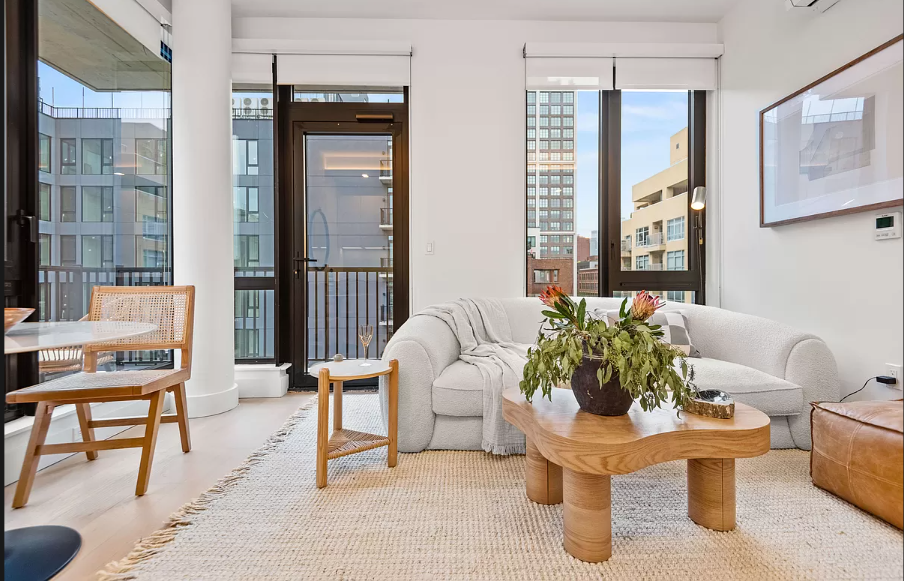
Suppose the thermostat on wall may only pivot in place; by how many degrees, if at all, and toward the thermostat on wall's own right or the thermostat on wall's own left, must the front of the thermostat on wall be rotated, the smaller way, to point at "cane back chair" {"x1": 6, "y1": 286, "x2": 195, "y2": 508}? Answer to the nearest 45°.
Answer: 0° — it already faces it

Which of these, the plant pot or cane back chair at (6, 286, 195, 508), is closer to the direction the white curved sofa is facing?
the plant pot

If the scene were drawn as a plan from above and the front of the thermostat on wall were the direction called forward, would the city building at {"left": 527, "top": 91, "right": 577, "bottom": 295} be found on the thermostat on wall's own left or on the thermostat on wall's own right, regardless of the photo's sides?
on the thermostat on wall's own right

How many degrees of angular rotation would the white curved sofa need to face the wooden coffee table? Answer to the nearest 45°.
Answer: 0° — it already faces it

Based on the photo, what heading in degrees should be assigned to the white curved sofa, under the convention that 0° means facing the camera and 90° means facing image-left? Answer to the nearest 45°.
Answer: approximately 0°

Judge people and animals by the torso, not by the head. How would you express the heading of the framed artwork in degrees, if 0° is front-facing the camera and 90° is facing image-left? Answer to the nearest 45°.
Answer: approximately 45°

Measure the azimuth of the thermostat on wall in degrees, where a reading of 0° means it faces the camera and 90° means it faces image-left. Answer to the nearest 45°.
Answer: approximately 45°
